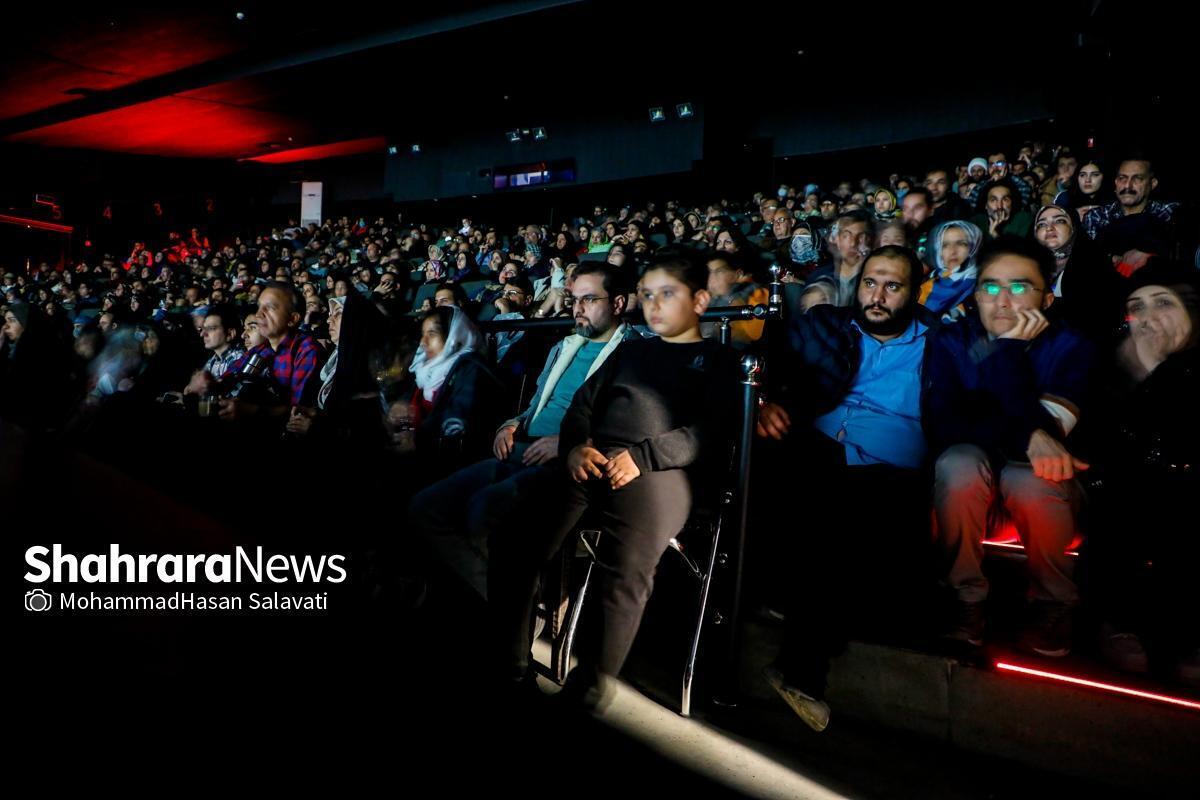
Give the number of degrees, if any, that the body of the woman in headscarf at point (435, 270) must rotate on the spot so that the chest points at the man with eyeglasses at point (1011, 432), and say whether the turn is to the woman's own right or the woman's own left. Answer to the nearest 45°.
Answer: approximately 45° to the woman's own left

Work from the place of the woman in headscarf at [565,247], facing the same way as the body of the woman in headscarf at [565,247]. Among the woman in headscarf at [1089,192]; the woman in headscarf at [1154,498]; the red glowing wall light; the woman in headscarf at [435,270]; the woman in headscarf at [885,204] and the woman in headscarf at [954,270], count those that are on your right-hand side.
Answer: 2

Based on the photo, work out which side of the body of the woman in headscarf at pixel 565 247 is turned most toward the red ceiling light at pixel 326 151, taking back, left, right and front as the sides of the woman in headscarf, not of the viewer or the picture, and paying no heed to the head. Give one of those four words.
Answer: right

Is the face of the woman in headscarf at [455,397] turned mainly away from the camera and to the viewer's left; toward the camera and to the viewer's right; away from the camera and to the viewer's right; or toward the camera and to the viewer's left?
toward the camera and to the viewer's left

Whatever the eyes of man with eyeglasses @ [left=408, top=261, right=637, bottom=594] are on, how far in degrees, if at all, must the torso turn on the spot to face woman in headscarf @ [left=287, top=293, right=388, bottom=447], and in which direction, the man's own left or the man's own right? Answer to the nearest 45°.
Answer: approximately 90° to the man's own right

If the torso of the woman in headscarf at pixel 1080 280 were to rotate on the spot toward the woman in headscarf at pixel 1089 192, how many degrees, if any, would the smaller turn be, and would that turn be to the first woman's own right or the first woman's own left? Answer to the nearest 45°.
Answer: approximately 135° to the first woman's own right

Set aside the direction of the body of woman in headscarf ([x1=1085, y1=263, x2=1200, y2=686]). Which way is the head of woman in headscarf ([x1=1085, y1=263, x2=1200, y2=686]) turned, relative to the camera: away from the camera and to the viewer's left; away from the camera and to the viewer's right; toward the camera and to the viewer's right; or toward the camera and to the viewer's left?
toward the camera and to the viewer's left

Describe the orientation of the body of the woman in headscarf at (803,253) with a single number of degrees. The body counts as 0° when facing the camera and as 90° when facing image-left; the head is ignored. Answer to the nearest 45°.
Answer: approximately 45°

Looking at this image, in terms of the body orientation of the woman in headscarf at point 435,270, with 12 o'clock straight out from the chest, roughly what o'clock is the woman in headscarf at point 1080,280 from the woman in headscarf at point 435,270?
the woman in headscarf at point 1080,280 is roughly at 10 o'clock from the woman in headscarf at point 435,270.
